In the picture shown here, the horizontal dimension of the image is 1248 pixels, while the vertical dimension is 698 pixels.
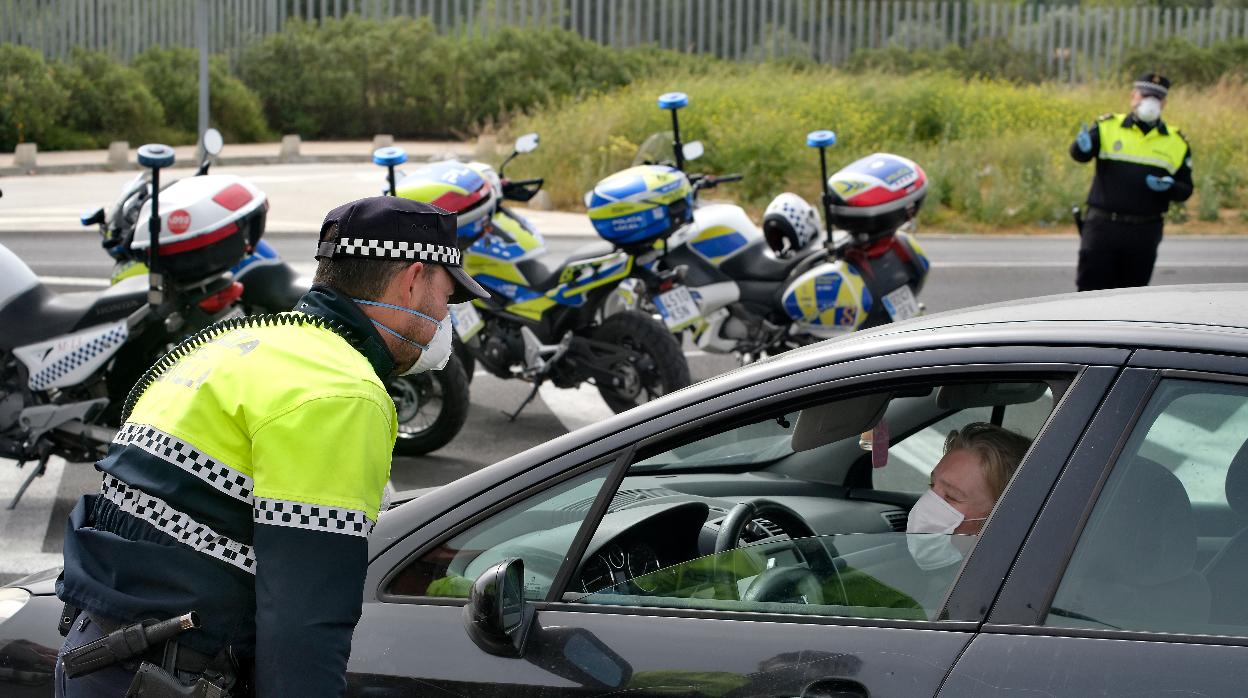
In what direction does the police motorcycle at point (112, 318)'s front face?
to the viewer's left

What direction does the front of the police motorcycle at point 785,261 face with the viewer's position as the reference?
facing away from the viewer and to the left of the viewer

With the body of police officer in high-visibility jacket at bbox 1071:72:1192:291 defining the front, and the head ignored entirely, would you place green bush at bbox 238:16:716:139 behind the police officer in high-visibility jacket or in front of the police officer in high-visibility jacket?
behind

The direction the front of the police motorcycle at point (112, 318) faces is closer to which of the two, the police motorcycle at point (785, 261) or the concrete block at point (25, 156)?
the concrete block

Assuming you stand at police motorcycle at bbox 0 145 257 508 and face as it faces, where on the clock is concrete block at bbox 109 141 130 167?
The concrete block is roughly at 3 o'clock from the police motorcycle.

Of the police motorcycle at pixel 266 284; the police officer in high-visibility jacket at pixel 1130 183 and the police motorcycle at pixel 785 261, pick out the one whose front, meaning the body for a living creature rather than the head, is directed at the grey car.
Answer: the police officer in high-visibility jacket

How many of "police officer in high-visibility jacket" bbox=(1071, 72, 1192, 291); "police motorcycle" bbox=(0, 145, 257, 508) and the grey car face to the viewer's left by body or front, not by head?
2

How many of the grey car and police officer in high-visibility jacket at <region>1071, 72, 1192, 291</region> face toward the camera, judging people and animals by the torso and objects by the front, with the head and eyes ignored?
1

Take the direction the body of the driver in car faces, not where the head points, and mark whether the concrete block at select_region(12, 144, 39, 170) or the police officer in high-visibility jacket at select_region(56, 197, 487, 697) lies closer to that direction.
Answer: the police officer in high-visibility jacket

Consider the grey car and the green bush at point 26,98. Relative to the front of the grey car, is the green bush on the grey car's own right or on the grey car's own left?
on the grey car's own right

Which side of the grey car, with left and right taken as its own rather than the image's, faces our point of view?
left

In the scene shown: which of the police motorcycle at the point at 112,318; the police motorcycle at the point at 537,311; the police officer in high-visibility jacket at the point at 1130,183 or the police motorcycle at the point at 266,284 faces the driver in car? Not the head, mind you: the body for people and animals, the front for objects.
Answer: the police officer in high-visibility jacket
